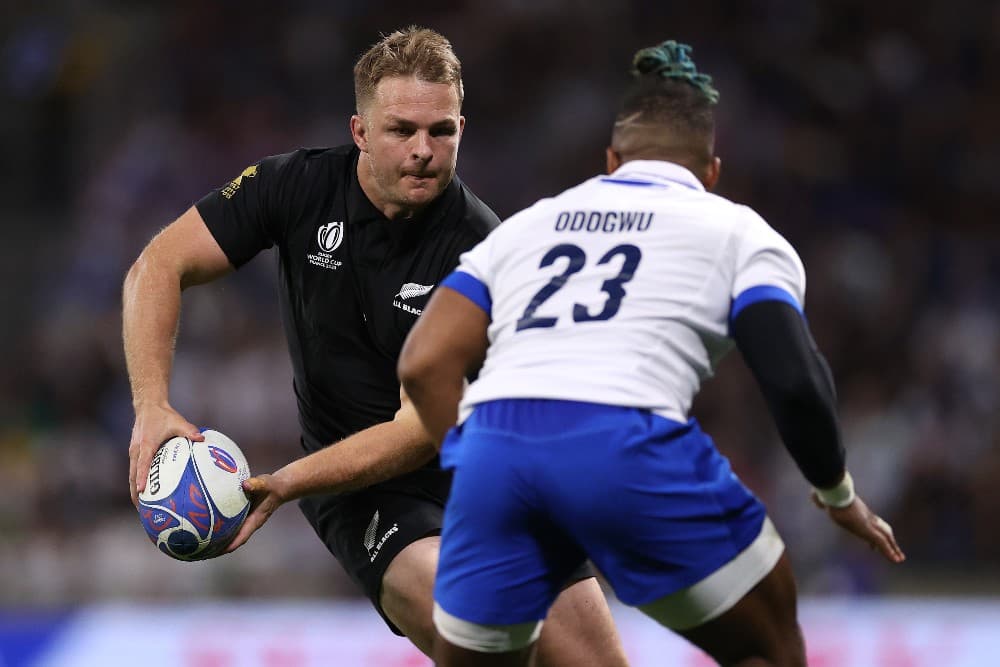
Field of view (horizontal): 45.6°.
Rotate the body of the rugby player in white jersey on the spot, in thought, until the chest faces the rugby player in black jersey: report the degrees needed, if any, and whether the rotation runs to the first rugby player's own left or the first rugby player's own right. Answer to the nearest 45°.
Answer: approximately 45° to the first rugby player's own left

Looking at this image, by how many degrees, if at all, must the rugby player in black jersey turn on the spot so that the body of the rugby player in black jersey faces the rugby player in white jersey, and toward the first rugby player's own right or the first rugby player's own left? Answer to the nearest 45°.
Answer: approximately 45° to the first rugby player's own left

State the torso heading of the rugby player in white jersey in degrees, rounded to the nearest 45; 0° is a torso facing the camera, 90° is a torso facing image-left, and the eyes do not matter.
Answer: approximately 180°

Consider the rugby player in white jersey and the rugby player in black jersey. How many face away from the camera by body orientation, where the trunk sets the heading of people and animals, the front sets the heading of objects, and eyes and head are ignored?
1

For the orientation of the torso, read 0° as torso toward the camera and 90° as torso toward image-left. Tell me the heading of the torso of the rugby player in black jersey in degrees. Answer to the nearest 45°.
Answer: approximately 0°

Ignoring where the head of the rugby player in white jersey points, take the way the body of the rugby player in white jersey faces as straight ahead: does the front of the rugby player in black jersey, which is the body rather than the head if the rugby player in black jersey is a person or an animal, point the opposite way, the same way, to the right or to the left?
the opposite way

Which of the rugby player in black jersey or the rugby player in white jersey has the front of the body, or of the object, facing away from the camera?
the rugby player in white jersey
